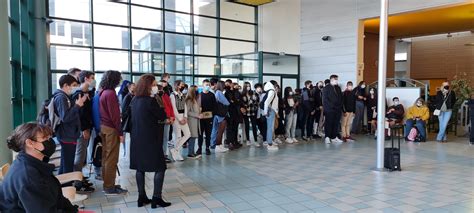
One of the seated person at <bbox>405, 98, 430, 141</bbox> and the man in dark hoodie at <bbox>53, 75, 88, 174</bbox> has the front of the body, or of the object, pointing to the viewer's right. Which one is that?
the man in dark hoodie

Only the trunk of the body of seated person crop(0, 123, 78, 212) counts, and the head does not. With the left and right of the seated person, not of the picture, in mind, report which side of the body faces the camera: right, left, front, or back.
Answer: right

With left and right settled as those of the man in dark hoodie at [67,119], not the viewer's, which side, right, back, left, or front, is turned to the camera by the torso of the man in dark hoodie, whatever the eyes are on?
right

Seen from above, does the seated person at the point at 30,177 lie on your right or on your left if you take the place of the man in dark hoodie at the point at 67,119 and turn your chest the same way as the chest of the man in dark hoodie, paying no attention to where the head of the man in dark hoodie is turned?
on your right

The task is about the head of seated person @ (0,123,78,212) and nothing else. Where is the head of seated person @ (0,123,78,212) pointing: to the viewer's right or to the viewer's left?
to the viewer's right

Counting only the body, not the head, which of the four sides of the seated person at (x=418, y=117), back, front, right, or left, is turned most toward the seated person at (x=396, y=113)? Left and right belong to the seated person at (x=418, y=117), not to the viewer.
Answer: right

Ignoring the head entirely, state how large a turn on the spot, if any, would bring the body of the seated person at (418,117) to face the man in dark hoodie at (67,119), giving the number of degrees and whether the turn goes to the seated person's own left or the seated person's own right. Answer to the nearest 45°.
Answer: approximately 45° to the seated person's own right
